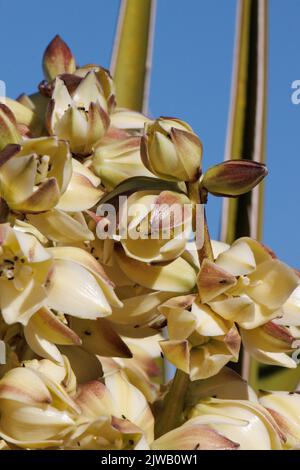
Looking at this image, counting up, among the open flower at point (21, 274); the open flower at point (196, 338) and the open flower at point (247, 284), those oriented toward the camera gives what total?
3

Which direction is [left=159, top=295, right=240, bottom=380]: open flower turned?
toward the camera

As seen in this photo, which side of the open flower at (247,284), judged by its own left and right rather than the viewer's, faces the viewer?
front

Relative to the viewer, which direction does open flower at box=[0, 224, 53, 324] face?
toward the camera
